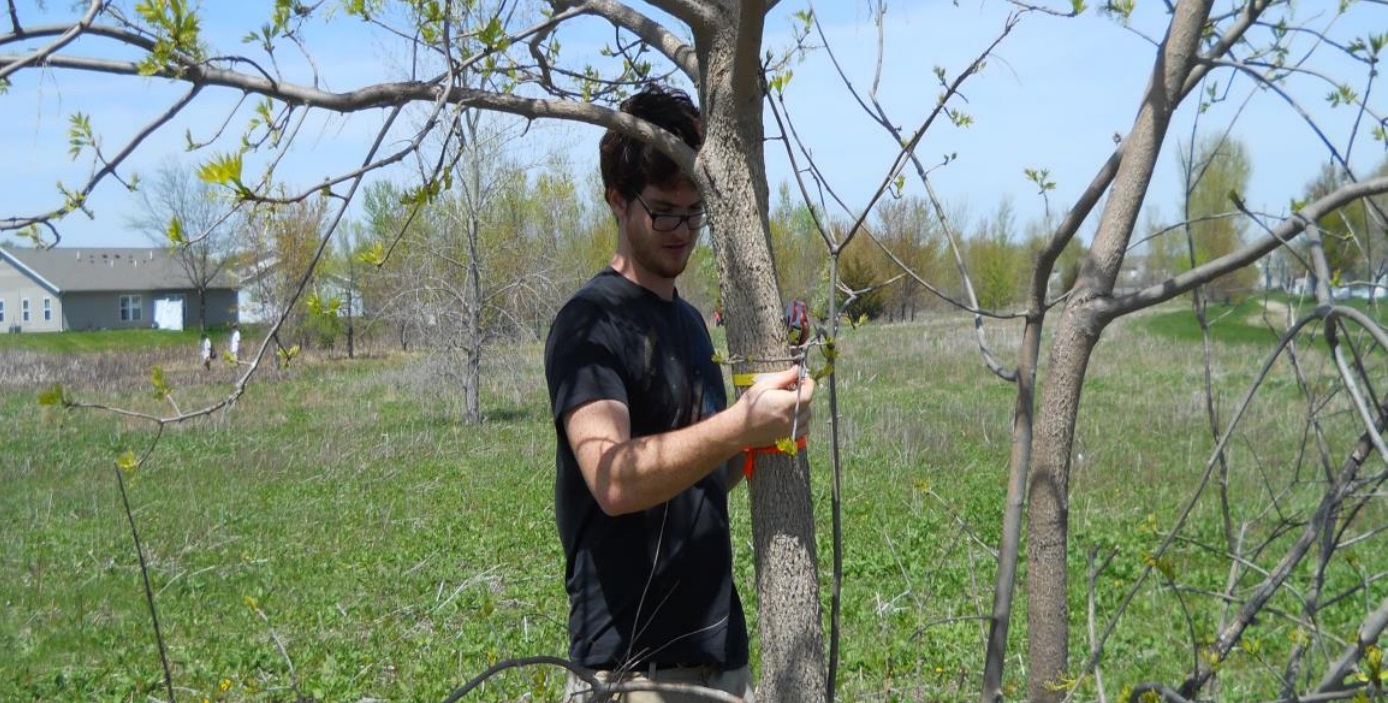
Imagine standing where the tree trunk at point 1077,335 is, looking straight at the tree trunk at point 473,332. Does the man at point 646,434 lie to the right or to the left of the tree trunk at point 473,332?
left

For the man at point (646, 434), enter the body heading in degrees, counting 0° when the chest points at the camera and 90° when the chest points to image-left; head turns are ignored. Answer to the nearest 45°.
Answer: approximately 315°

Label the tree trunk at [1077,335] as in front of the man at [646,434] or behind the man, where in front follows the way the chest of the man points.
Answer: in front

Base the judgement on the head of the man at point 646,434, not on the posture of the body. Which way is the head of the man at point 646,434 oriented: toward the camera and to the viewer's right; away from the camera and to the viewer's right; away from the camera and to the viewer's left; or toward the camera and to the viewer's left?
toward the camera and to the viewer's right

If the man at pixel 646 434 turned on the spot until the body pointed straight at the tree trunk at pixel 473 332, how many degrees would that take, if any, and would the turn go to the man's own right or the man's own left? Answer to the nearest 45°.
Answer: approximately 135° to the man's own left
